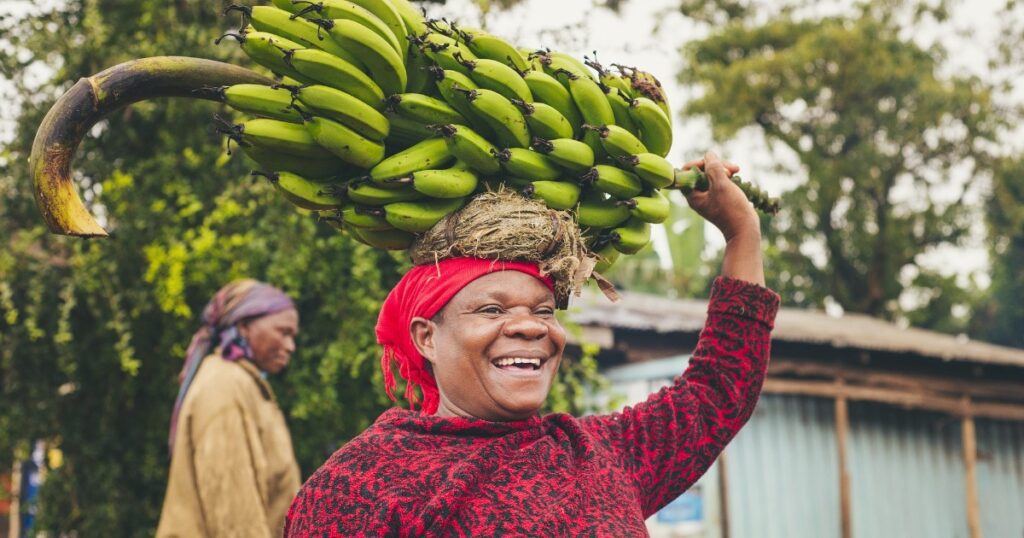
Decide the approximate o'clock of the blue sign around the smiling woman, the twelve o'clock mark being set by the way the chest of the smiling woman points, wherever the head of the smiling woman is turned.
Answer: The blue sign is roughly at 8 o'clock from the smiling woman.

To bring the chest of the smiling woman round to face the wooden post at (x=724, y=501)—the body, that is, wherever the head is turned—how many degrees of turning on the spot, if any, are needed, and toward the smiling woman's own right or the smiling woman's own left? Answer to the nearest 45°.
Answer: approximately 135° to the smiling woman's own left

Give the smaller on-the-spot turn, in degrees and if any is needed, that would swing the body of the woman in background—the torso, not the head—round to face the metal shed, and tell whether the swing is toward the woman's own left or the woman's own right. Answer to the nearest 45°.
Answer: approximately 45° to the woman's own left

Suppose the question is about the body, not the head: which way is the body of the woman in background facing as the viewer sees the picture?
to the viewer's right

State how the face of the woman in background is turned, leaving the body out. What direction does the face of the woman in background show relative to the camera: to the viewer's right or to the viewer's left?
to the viewer's right

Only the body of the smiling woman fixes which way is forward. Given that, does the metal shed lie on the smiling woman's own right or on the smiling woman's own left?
on the smiling woman's own left

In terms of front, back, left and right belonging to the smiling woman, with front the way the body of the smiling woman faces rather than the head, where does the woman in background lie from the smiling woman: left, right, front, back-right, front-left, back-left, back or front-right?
back

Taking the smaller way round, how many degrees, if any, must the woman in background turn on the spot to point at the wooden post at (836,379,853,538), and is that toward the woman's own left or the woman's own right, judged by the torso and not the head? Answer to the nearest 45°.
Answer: approximately 45° to the woman's own left

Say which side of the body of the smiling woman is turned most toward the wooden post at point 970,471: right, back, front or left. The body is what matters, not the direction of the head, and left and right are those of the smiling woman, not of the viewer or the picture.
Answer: left
